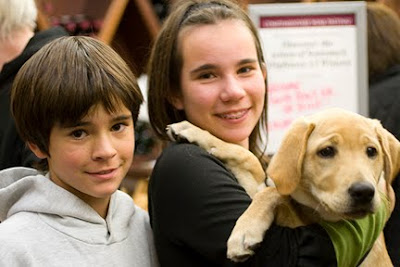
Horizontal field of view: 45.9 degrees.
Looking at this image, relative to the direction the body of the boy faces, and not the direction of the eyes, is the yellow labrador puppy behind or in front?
in front

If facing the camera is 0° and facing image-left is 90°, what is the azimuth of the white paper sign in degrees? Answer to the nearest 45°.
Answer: approximately 0°

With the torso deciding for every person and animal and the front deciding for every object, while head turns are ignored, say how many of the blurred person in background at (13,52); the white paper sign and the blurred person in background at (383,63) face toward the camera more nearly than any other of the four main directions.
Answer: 1

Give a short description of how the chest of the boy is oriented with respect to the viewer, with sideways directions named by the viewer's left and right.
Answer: facing the viewer and to the right of the viewer
